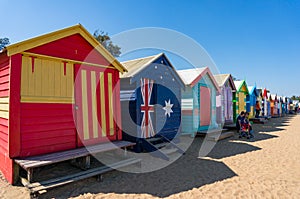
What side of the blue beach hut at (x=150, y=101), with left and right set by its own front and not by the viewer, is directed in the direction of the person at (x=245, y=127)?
left

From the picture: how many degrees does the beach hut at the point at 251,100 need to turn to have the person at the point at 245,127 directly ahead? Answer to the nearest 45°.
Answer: approximately 45° to its right

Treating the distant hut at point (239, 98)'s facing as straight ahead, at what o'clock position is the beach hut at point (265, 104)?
The beach hut is roughly at 8 o'clock from the distant hut.

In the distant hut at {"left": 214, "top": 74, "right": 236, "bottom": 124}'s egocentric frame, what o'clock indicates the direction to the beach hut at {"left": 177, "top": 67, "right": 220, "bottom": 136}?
The beach hut is roughly at 2 o'clock from the distant hut.

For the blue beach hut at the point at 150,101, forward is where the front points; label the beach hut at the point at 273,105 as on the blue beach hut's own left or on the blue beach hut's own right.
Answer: on the blue beach hut's own left

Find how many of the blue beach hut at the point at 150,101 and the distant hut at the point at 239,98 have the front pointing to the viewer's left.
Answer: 0

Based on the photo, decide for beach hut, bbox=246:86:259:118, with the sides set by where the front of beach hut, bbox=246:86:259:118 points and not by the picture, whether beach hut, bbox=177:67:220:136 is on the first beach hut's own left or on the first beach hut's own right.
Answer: on the first beach hut's own right

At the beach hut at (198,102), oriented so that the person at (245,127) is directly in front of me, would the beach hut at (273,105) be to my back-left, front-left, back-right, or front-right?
front-left

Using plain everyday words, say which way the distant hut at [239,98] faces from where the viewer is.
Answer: facing the viewer and to the right of the viewer

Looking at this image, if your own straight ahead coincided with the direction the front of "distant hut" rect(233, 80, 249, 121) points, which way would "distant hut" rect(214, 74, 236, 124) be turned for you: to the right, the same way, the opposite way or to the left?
the same way

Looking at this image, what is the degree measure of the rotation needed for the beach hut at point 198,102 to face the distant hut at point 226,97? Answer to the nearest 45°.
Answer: approximately 90° to its left

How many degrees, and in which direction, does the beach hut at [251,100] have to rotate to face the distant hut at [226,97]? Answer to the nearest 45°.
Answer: approximately 45° to its right

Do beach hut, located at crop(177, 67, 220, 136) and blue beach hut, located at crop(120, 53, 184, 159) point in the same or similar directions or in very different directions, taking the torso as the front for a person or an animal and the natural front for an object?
same or similar directions

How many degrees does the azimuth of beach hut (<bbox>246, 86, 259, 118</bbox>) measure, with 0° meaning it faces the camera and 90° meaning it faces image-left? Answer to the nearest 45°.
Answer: approximately 315°

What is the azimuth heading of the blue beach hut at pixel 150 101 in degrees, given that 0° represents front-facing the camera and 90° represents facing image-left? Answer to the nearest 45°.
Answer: approximately 315°

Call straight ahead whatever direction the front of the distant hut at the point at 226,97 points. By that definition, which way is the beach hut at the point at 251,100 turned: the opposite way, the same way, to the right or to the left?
the same way
